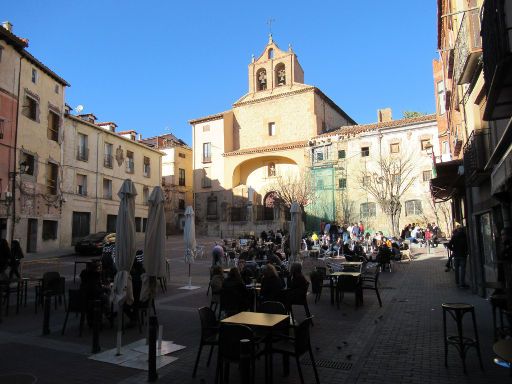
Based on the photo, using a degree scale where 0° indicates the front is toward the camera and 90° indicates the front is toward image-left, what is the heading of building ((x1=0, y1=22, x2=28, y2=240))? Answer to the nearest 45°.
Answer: approximately 315°

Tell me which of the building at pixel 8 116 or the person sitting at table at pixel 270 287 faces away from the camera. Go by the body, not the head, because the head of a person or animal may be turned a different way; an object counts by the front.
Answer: the person sitting at table

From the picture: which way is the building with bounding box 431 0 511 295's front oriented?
to the viewer's left

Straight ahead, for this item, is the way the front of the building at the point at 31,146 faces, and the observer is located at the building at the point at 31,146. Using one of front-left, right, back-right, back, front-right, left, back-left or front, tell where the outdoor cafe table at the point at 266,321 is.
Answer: front-right

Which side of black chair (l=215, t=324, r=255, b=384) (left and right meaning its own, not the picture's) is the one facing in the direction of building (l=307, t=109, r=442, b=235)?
front

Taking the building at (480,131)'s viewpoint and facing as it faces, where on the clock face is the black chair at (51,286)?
The black chair is roughly at 11 o'clock from the building.

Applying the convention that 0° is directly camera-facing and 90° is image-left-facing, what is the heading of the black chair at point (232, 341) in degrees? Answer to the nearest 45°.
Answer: approximately 180°

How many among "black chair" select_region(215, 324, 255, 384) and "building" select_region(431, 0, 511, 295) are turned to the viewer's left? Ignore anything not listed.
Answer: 1

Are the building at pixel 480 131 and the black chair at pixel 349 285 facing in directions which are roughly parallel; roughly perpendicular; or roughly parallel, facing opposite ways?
roughly perpendicular

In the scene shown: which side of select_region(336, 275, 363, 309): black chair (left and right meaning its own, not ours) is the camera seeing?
back

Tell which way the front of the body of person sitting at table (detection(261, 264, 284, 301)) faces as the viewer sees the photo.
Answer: away from the camera

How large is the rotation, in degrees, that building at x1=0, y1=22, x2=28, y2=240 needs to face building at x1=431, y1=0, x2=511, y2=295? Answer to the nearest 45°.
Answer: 0° — it already faces it

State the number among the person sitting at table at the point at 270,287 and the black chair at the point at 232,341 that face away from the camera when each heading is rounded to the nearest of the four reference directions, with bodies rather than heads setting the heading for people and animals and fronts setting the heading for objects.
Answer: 2
